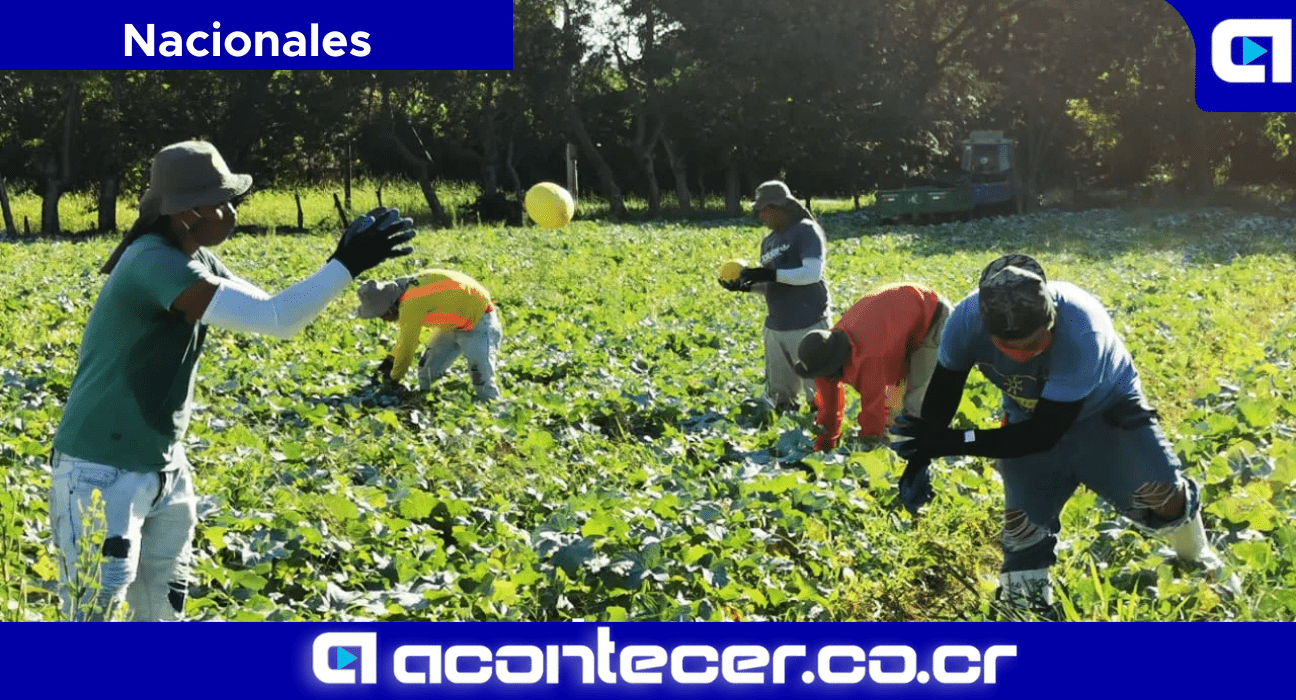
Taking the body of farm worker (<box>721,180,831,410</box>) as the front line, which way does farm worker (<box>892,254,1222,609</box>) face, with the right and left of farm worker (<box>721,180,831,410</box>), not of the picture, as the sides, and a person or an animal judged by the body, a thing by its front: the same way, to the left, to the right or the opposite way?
the same way

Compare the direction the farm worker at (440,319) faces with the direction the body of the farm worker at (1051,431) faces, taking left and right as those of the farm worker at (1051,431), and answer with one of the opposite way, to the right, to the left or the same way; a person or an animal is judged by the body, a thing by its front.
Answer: the same way

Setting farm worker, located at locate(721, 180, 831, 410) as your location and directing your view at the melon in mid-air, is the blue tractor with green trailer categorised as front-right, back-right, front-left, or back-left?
back-right

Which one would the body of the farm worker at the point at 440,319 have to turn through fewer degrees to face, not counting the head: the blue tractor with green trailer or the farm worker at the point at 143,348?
the farm worker

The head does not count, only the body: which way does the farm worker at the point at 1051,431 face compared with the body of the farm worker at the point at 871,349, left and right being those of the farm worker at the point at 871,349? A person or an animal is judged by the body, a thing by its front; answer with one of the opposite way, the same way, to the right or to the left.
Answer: the same way

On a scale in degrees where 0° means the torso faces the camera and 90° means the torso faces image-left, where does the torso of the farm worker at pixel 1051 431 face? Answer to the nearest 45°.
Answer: approximately 45°

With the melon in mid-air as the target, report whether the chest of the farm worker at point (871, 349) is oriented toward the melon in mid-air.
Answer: no

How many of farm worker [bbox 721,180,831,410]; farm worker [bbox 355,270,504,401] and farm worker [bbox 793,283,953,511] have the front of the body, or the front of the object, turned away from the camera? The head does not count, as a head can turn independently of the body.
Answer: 0

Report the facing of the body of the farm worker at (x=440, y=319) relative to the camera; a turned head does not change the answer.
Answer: to the viewer's left

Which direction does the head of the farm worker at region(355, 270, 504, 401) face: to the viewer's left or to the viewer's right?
to the viewer's left

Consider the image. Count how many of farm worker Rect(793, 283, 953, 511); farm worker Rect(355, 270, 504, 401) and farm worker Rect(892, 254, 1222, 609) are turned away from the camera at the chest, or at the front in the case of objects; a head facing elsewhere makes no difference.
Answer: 0

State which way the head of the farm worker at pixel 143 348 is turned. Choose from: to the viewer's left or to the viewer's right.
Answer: to the viewer's right

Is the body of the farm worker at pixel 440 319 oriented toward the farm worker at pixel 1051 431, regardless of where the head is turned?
no

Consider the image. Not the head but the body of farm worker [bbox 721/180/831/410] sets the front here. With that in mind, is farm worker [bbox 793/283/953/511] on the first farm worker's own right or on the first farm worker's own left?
on the first farm worker's own left

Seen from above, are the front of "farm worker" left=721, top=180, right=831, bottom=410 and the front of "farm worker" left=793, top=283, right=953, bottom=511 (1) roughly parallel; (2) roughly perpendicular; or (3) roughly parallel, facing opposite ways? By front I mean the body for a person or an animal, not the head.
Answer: roughly parallel

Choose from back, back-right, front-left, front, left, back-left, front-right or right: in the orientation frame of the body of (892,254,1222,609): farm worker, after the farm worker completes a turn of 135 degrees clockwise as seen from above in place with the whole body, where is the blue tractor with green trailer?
front

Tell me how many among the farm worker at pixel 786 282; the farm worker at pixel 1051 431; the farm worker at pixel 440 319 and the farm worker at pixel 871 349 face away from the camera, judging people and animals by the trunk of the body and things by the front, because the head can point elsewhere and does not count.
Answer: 0

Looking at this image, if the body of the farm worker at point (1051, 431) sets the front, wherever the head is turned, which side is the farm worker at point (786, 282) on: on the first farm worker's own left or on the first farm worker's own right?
on the first farm worker's own right

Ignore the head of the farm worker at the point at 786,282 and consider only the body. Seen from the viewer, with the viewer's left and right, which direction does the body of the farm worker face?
facing the viewer and to the left of the viewer
